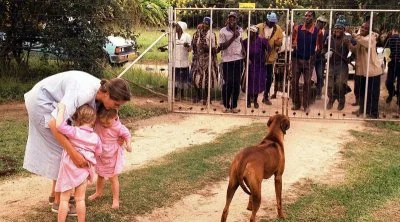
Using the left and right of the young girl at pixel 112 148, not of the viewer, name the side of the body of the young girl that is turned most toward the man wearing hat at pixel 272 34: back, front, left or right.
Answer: back

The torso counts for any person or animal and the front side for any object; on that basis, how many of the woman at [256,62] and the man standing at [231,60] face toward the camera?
2

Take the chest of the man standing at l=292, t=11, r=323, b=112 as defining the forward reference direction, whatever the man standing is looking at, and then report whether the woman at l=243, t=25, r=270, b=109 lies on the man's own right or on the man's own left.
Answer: on the man's own right

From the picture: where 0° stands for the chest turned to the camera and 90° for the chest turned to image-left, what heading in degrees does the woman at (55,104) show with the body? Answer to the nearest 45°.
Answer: approximately 270°

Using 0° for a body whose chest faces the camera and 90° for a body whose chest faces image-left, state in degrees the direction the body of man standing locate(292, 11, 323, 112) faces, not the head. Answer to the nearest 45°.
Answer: approximately 0°

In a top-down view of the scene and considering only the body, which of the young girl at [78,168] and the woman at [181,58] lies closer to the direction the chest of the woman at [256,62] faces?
the young girl

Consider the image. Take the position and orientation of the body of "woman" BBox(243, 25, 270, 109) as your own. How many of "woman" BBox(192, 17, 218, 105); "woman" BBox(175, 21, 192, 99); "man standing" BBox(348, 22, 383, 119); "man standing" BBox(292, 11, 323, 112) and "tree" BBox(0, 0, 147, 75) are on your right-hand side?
3

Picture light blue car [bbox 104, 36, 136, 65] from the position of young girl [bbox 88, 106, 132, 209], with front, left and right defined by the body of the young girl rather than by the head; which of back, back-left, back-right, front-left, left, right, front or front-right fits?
back-right

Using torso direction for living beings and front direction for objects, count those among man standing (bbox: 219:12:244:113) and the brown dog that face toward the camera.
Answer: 1

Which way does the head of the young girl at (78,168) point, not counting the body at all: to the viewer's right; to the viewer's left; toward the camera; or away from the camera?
away from the camera

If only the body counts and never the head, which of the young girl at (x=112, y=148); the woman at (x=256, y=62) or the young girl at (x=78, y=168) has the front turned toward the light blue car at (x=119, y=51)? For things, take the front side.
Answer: the young girl at (x=78, y=168)

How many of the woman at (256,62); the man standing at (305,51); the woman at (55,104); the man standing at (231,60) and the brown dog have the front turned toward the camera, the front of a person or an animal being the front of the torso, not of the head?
3

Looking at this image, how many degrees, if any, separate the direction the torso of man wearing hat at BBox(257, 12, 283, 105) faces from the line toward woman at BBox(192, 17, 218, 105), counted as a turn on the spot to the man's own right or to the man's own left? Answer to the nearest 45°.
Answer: approximately 45° to the man's own right

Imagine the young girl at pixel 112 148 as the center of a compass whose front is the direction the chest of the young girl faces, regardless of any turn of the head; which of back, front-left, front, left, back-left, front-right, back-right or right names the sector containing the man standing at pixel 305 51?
back

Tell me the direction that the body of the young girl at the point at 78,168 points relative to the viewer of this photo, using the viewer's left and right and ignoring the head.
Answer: facing away from the viewer
